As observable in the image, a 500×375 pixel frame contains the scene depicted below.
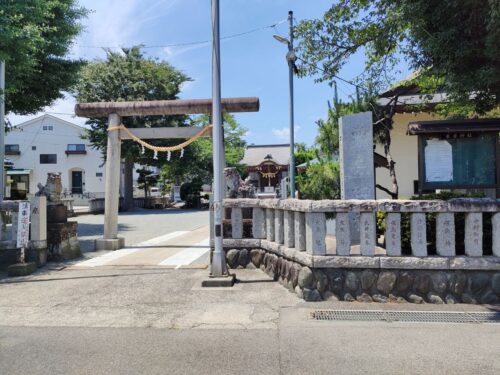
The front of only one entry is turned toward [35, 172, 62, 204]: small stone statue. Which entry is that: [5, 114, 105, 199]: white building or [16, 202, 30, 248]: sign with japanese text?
the white building

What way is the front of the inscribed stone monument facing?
toward the camera

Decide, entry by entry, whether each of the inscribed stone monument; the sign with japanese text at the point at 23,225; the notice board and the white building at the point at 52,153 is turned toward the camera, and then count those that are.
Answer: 4

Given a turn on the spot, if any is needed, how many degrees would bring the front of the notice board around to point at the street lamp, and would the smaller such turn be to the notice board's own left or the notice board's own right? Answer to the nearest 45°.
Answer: approximately 135° to the notice board's own right

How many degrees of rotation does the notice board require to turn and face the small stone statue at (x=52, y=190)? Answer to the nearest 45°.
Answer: approximately 90° to its right

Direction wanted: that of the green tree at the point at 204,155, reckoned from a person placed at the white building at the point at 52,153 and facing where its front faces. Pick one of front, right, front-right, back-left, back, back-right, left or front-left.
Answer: front-left

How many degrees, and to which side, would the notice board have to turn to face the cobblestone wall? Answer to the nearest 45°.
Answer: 0° — it already faces it

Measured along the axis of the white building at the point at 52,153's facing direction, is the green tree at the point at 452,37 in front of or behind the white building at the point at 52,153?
in front

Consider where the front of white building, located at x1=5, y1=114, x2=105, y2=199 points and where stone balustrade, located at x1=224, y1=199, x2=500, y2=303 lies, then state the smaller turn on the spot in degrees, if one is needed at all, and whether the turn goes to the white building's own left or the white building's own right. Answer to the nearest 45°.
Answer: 0° — it already faces it

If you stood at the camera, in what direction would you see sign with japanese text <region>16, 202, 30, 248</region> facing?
facing the viewer

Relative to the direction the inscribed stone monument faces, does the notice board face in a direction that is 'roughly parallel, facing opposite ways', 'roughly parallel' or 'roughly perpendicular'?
roughly parallel

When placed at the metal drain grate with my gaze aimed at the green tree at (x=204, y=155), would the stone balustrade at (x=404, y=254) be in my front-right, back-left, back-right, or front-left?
front-right

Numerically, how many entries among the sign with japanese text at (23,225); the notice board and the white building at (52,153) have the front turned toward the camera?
3

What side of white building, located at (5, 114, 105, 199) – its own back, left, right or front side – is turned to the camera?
front
